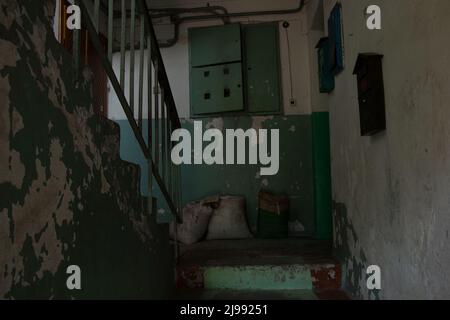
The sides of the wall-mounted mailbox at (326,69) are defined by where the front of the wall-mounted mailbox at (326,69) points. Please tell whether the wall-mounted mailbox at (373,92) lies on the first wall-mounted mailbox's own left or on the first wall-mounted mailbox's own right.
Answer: on the first wall-mounted mailbox's own left

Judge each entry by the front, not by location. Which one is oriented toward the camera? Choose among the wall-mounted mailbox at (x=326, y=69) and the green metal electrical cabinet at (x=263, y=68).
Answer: the green metal electrical cabinet

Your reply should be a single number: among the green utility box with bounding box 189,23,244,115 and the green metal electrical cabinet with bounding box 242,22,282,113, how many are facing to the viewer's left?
0

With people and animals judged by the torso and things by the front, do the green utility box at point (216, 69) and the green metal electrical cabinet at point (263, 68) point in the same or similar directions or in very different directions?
same or similar directions

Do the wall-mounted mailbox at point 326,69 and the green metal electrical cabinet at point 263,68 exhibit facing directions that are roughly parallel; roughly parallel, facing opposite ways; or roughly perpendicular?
roughly perpendicular

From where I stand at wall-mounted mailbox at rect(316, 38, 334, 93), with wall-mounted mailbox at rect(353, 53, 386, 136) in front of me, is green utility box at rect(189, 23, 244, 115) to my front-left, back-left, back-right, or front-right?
back-right

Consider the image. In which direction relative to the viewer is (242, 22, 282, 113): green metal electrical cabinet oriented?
toward the camera

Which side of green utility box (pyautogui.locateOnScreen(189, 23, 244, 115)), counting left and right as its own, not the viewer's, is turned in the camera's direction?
front

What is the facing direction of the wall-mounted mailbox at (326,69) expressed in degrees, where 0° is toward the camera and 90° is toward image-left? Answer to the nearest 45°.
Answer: approximately 90°

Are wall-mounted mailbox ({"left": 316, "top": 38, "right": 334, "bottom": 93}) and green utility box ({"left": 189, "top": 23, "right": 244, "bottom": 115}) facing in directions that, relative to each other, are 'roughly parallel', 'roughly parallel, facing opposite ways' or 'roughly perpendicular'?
roughly perpendicular

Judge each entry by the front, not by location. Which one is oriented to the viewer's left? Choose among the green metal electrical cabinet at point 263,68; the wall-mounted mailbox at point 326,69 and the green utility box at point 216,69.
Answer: the wall-mounted mailbox

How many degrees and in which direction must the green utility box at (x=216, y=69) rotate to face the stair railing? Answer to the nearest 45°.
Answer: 0° — it already faces it
